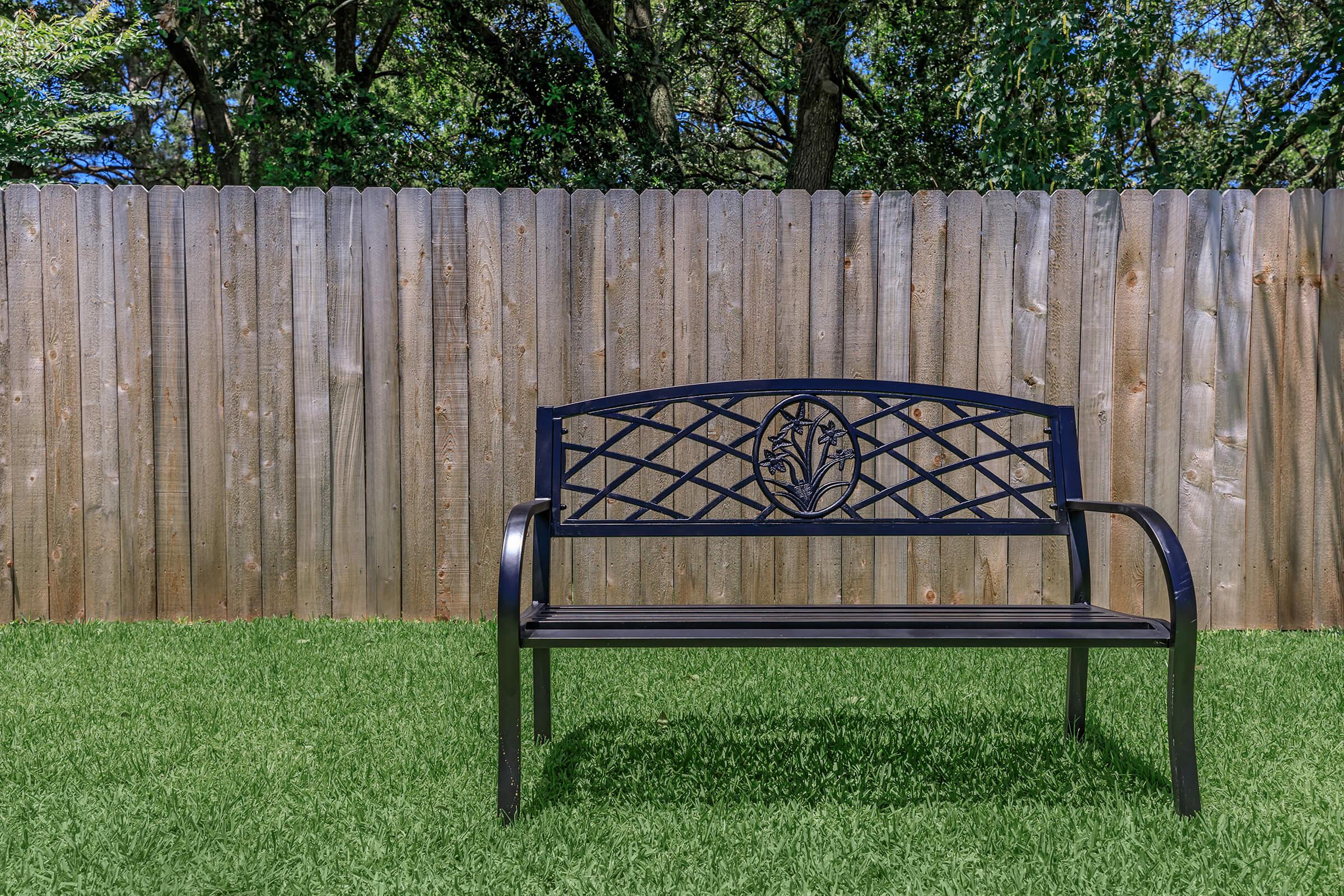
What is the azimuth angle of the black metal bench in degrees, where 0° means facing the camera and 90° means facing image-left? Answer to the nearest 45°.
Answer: approximately 0°
